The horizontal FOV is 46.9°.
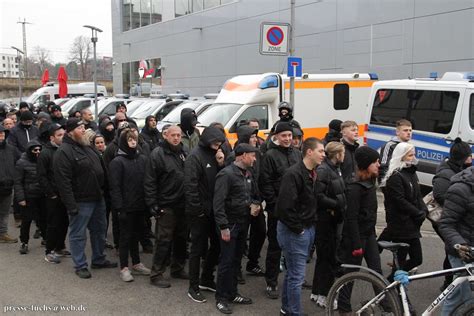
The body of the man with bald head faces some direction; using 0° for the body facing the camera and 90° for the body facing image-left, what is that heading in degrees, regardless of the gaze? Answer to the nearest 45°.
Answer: approximately 315°

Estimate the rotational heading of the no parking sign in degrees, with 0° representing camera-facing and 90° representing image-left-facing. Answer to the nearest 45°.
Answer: approximately 0°

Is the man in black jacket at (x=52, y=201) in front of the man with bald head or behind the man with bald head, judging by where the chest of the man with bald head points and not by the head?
behind

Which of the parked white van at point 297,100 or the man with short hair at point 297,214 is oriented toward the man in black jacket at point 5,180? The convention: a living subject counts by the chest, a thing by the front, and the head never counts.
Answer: the parked white van

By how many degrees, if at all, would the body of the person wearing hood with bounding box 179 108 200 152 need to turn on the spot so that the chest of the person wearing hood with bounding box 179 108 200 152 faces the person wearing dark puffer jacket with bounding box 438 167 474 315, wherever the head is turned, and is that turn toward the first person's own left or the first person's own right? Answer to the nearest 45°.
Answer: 0° — they already face them

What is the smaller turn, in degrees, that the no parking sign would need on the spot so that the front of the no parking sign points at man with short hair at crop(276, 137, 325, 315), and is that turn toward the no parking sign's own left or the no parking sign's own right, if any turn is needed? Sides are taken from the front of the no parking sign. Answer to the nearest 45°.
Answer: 0° — it already faces them

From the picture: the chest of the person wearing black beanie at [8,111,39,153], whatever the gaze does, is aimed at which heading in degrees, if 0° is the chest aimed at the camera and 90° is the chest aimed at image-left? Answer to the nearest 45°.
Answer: approximately 315°
